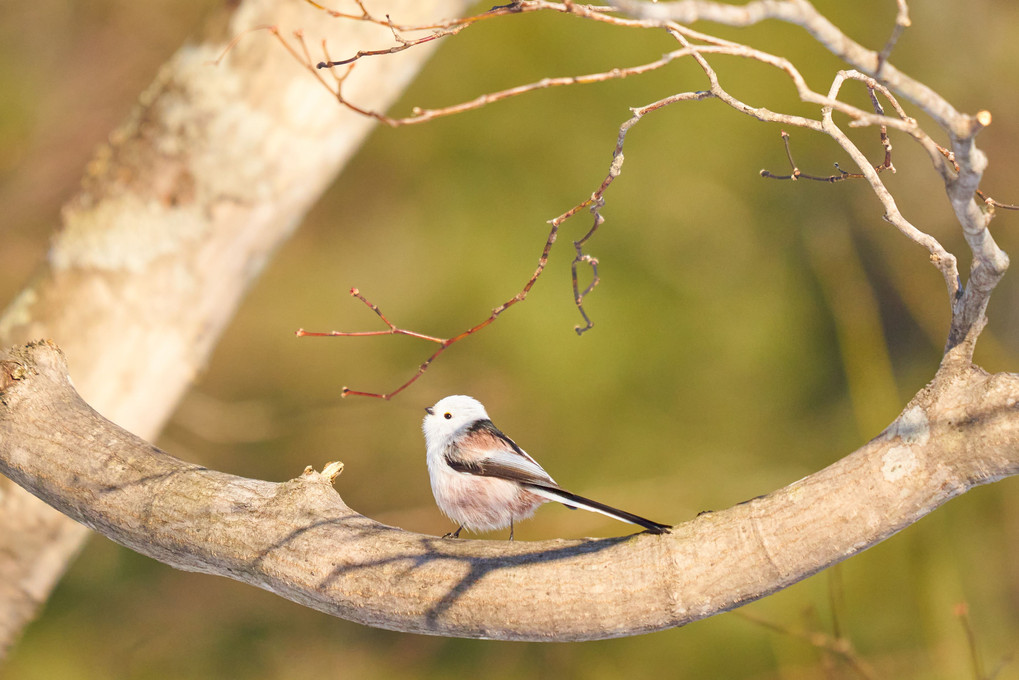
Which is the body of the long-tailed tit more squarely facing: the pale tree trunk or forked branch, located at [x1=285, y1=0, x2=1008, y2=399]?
the pale tree trunk

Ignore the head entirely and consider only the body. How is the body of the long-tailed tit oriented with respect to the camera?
to the viewer's left

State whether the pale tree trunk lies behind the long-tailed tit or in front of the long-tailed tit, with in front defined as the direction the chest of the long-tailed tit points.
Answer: in front
